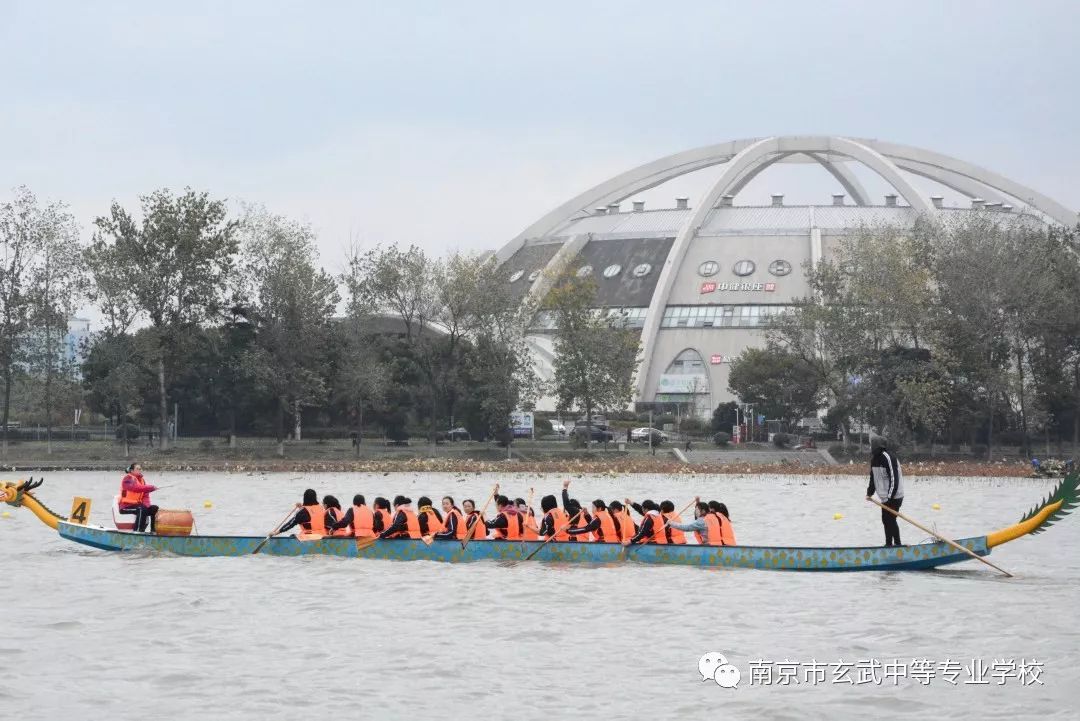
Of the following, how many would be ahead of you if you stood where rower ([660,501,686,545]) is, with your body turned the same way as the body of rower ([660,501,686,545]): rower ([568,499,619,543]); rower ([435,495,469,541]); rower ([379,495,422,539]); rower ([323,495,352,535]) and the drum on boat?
5

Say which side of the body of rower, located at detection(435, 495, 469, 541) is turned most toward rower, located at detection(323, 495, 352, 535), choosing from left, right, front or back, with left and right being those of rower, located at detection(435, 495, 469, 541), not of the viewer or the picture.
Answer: front

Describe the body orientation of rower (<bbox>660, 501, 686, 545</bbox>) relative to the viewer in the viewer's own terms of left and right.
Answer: facing to the left of the viewer

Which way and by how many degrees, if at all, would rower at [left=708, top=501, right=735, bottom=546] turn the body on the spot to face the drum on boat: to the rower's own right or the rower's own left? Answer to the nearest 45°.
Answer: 0° — they already face it

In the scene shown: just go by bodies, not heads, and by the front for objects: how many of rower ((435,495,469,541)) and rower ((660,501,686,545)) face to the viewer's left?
2

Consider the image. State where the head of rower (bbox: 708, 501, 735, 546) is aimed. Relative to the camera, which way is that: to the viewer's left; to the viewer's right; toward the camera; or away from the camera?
to the viewer's left

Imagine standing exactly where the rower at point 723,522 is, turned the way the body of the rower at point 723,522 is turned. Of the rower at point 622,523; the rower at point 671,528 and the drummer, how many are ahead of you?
3

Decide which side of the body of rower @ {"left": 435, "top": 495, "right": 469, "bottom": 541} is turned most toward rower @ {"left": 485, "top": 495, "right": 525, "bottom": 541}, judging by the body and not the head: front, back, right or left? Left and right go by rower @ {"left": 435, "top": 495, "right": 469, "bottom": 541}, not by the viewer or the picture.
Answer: back

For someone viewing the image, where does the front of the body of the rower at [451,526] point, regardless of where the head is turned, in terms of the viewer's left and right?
facing to the left of the viewer

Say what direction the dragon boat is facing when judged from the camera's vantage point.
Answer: facing to the left of the viewer

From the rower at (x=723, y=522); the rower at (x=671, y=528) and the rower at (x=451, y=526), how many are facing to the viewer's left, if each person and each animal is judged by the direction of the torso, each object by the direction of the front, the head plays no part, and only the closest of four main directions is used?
3

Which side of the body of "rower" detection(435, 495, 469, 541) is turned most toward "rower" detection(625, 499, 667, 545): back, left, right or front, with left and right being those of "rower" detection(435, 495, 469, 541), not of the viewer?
back

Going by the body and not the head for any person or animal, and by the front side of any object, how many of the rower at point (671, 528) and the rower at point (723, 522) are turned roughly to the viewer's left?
2

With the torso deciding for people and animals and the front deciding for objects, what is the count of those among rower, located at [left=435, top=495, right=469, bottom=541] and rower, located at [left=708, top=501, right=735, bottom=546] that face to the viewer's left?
2

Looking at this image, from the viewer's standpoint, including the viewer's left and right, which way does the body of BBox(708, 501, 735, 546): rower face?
facing to the left of the viewer

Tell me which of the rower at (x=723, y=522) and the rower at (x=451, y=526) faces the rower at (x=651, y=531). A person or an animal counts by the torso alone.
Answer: the rower at (x=723, y=522)
